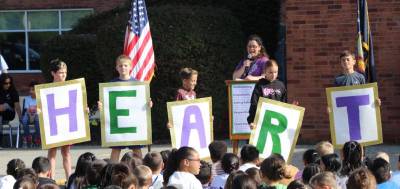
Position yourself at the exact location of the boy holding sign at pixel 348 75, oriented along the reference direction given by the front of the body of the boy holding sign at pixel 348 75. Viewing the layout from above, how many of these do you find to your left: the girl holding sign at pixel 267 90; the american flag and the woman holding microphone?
0

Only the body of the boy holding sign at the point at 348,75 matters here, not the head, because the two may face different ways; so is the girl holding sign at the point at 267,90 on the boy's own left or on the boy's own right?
on the boy's own right

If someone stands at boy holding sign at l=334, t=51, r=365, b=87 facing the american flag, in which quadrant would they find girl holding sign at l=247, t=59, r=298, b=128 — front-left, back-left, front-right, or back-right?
front-left

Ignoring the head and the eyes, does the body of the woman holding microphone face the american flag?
no

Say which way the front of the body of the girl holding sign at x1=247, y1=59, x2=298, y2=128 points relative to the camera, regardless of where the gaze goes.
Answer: toward the camera

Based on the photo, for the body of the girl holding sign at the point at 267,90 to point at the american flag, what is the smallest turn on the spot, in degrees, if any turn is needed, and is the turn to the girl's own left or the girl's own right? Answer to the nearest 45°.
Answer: approximately 135° to the girl's own right

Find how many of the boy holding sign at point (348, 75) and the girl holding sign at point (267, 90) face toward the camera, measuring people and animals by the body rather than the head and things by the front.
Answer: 2

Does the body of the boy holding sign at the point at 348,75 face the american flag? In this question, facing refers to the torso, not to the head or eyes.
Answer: no

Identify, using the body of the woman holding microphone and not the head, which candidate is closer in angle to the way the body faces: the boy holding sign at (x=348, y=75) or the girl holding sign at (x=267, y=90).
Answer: the girl holding sign

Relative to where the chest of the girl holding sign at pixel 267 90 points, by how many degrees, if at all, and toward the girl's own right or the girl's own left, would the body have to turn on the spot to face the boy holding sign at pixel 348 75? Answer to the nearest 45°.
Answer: approximately 90° to the girl's own left

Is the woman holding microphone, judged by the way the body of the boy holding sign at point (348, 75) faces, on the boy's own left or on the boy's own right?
on the boy's own right
